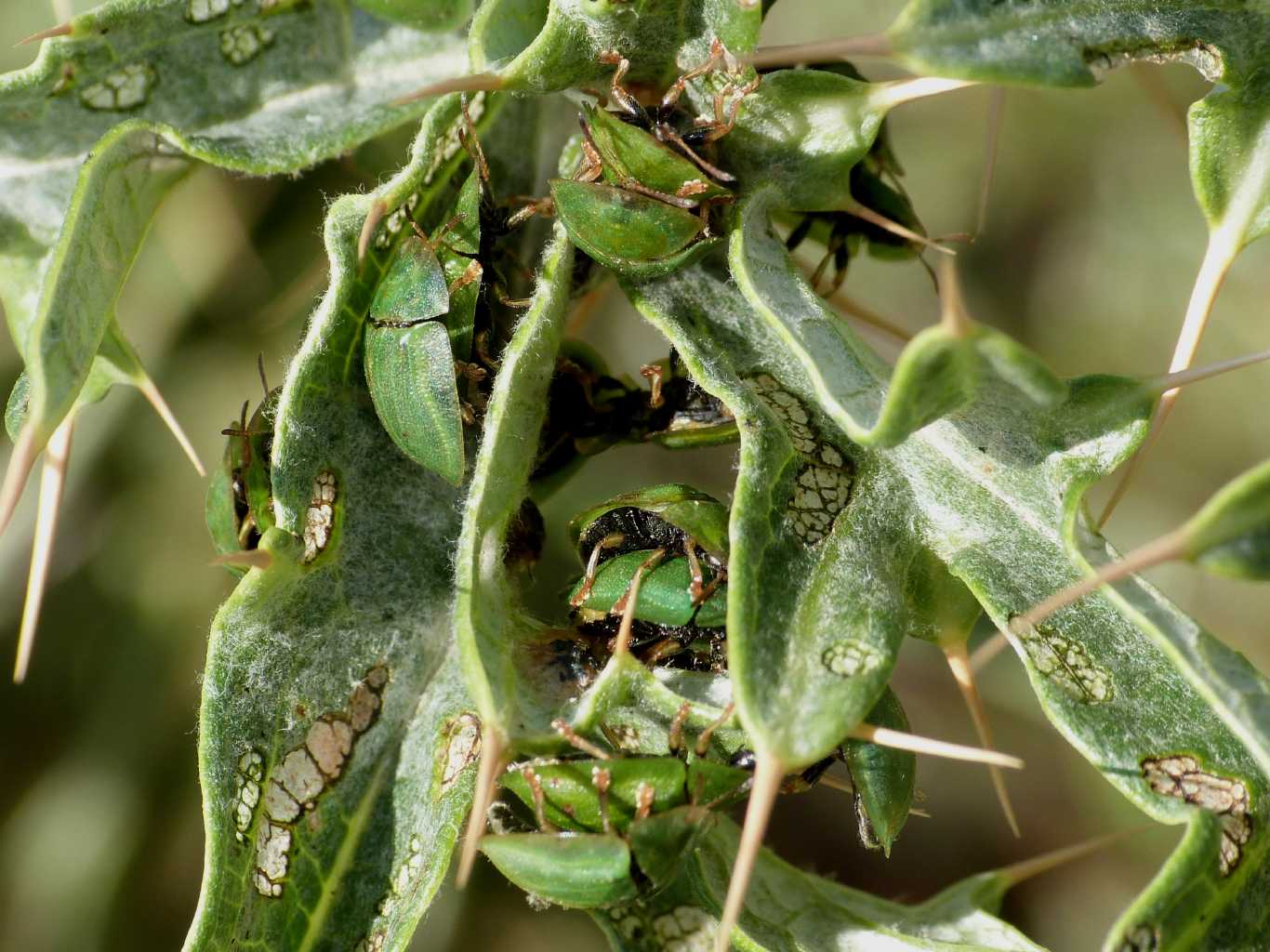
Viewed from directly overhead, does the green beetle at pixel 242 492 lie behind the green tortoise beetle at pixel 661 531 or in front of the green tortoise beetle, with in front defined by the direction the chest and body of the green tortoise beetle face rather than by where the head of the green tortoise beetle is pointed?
behind
